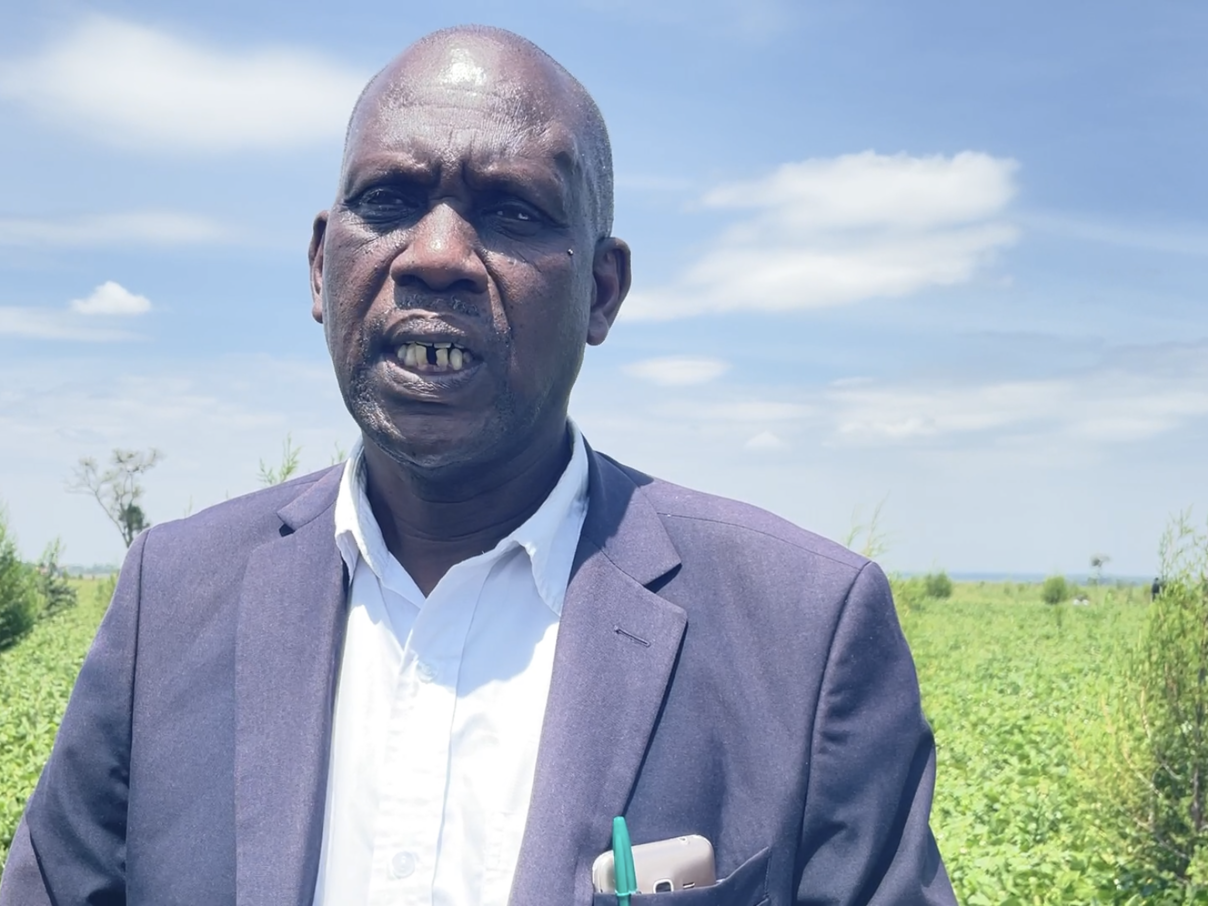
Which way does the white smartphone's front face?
away from the camera

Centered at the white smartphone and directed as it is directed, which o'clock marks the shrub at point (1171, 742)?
The shrub is roughly at 1 o'clock from the white smartphone.

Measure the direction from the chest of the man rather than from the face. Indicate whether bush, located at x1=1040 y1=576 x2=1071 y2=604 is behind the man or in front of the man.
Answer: behind

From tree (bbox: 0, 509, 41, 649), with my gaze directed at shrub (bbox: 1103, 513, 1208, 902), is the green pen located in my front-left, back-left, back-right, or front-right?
front-right

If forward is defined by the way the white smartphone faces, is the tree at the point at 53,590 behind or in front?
in front

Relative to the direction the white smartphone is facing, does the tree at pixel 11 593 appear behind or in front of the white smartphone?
in front

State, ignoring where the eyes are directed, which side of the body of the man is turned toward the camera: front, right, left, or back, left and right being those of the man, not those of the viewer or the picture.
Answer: front
